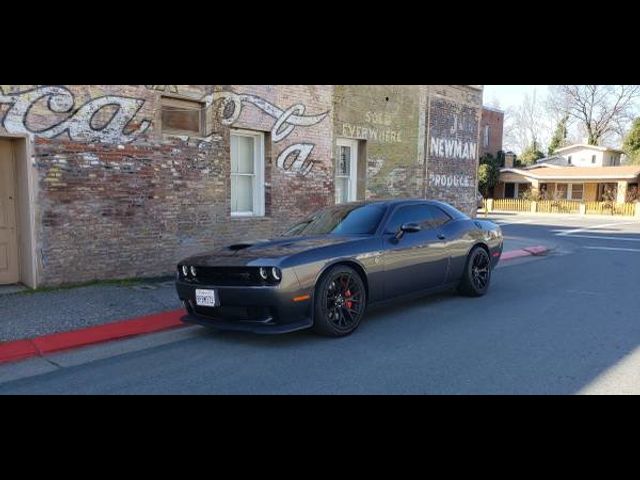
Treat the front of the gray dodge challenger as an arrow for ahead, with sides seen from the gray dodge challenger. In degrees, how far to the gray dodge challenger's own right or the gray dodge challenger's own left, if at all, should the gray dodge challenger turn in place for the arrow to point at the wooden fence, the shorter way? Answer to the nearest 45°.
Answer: approximately 180°

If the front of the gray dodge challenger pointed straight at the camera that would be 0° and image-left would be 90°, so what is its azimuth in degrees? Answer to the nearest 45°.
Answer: approximately 45°

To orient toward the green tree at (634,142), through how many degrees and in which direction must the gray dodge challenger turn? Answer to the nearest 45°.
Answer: approximately 180°

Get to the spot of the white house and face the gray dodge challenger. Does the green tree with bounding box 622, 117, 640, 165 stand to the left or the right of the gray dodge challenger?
left

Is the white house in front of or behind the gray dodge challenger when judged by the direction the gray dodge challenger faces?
behind

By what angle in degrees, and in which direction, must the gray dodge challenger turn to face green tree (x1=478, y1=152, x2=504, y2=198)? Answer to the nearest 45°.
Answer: approximately 135° to its right
